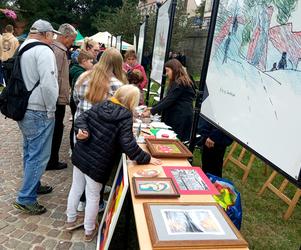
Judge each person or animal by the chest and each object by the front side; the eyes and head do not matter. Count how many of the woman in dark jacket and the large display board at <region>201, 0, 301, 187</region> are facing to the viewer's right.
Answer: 0

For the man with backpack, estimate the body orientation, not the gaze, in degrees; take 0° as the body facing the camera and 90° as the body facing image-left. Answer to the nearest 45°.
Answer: approximately 270°

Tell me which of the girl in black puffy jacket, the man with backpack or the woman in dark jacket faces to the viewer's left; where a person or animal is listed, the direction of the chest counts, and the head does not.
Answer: the woman in dark jacket

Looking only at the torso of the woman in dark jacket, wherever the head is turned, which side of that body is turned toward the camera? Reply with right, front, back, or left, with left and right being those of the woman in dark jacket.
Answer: left

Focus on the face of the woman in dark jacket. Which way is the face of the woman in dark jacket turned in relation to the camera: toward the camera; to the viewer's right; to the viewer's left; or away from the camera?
to the viewer's left

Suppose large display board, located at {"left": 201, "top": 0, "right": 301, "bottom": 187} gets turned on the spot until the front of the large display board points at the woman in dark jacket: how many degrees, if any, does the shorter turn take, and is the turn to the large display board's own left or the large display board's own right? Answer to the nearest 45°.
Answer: approximately 90° to the large display board's own right

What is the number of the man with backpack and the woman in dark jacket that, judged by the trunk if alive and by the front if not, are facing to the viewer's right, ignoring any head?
1

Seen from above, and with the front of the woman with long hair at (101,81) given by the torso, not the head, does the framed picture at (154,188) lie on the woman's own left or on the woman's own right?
on the woman's own right

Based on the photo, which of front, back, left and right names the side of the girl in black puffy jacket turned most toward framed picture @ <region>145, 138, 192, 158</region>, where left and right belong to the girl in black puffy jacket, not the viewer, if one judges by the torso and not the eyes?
front

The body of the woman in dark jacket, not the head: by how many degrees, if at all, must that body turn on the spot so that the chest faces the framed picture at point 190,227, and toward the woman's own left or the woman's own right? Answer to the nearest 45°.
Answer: approximately 90° to the woman's own left

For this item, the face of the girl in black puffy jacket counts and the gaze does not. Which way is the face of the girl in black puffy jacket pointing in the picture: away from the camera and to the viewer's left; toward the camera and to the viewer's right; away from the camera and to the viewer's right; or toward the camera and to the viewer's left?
away from the camera and to the viewer's right

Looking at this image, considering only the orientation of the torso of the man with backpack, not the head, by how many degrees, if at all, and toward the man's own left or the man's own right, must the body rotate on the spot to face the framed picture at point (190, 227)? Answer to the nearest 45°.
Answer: approximately 45° to the man's own right

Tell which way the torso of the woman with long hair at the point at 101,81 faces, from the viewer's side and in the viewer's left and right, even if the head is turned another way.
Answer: facing away from the viewer and to the right of the viewer

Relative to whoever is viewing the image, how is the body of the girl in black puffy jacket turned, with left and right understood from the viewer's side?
facing away from the viewer and to the right of the viewer
